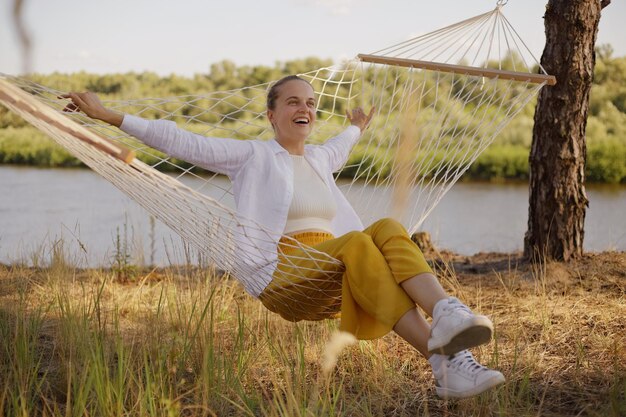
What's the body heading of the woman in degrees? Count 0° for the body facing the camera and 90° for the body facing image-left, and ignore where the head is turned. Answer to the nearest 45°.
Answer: approximately 315°

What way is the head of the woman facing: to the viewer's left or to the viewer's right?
to the viewer's right

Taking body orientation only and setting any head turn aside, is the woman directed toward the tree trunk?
no
